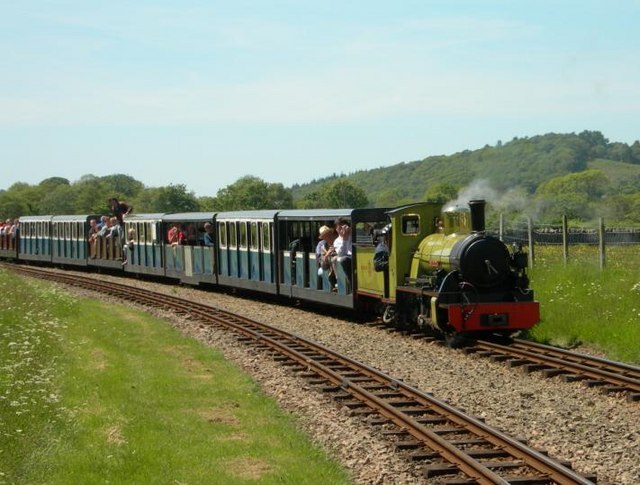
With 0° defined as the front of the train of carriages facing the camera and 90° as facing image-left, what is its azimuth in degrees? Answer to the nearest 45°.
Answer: approximately 315°

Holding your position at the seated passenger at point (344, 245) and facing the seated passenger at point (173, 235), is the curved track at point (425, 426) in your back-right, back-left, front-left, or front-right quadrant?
back-left

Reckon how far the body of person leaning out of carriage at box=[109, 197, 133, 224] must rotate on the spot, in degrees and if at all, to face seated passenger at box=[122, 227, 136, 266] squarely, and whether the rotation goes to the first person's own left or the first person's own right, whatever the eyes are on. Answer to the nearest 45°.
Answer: approximately 135° to the first person's own left

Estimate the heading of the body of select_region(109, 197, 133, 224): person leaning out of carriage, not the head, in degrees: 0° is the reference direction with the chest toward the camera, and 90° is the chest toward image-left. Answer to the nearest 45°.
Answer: approximately 315°

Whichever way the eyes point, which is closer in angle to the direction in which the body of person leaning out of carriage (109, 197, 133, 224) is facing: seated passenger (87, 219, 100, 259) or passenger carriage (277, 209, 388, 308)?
the passenger carriage

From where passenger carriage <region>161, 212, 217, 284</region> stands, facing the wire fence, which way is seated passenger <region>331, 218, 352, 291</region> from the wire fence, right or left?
right
